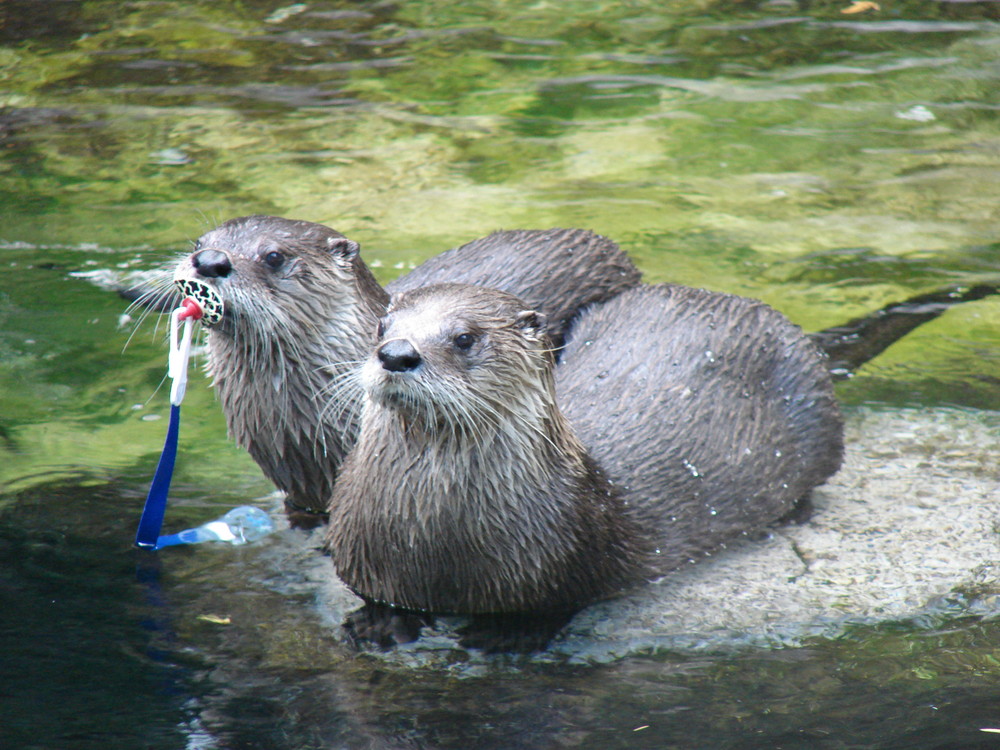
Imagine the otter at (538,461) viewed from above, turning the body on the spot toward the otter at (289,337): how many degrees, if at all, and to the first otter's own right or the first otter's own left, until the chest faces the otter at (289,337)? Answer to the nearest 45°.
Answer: approximately 90° to the first otter's own right

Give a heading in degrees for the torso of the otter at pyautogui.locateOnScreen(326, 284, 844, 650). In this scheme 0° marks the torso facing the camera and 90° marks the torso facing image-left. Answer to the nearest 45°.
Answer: approximately 45°

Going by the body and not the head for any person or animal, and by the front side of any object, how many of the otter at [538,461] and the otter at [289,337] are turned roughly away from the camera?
0

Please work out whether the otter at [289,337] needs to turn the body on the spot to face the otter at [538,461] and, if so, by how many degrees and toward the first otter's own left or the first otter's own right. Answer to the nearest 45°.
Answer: approximately 90° to the first otter's own left
